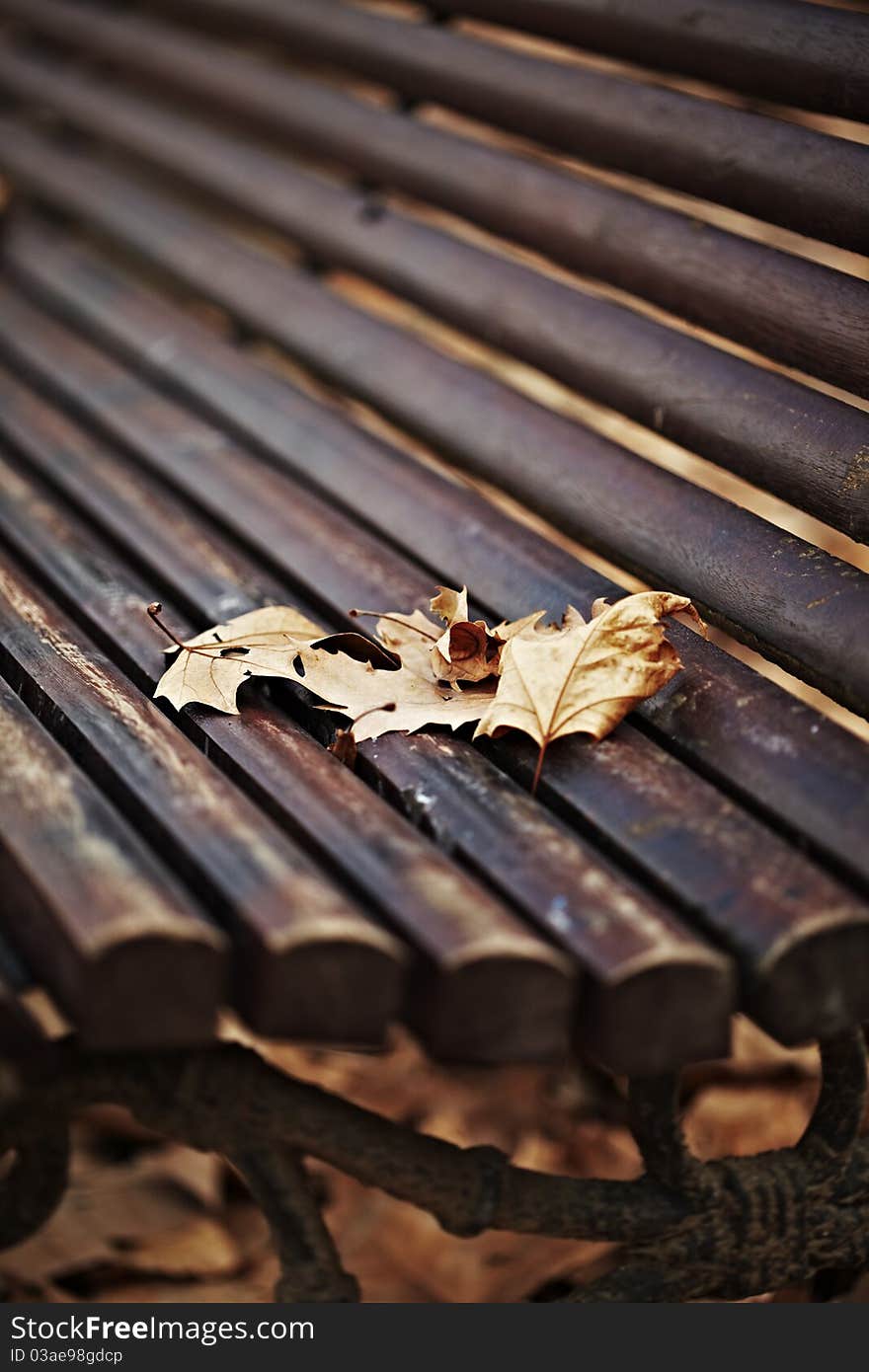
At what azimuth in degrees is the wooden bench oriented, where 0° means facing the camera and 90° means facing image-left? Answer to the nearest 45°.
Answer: approximately 45°
